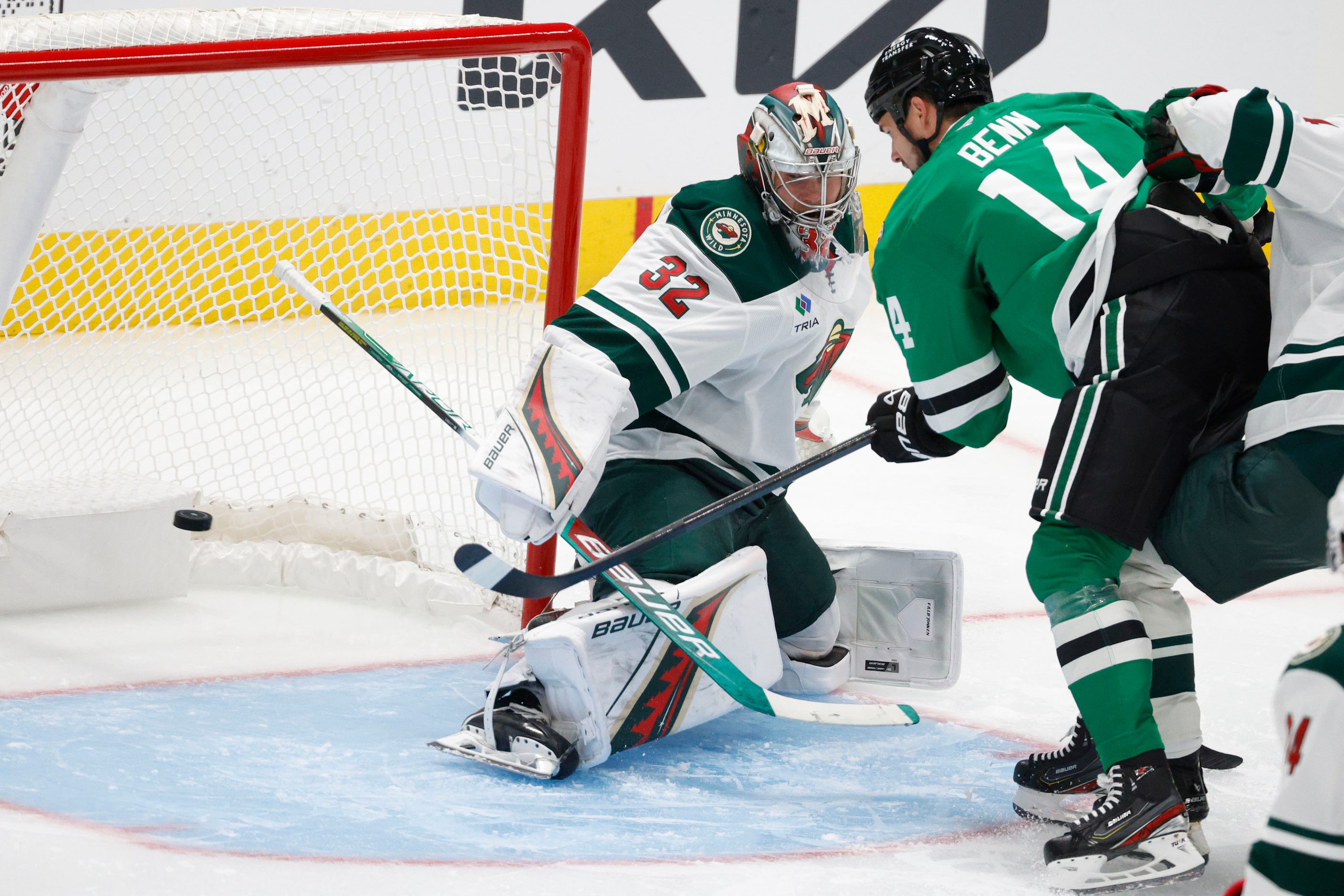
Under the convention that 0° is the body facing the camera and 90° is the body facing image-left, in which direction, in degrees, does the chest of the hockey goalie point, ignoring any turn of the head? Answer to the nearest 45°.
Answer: approximately 315°

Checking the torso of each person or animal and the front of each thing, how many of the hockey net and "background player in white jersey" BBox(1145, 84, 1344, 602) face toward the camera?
1

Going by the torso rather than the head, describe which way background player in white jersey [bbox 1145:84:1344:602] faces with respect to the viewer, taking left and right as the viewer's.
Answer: facing to the left of the viewer

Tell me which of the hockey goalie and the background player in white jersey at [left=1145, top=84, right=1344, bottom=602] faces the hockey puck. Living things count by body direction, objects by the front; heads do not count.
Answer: the background player in white jersey

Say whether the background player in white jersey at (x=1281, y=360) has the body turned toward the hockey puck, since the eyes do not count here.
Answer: yes

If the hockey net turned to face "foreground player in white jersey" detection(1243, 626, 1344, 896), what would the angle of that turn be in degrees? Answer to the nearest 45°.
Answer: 0° — it already faces them

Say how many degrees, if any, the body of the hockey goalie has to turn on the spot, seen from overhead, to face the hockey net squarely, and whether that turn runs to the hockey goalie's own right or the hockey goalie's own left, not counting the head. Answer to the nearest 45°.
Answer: approximately 180°

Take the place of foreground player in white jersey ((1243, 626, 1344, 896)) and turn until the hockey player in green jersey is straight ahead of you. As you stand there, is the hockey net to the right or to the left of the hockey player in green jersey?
left
